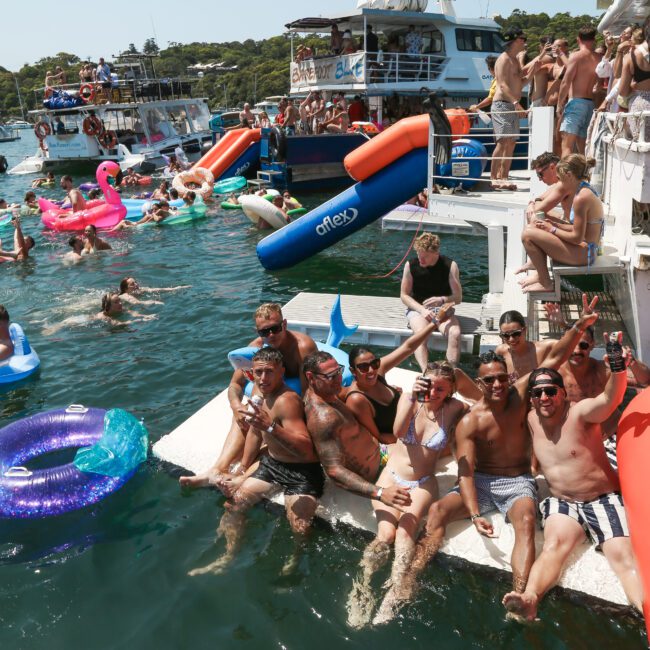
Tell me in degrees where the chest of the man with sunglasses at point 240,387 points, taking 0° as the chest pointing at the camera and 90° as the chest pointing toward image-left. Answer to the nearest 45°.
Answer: approximately 45°

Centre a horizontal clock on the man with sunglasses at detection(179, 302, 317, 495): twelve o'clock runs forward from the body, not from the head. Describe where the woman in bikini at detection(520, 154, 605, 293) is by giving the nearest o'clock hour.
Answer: The woman in bikini is roughly at 7 o'clock from the man with sunglasses.

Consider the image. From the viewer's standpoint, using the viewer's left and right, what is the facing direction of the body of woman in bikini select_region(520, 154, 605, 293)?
facing to the left of the viewer

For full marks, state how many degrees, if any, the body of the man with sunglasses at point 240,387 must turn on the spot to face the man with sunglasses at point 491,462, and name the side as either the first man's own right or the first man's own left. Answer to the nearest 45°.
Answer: approximately 90° to the first man's own left

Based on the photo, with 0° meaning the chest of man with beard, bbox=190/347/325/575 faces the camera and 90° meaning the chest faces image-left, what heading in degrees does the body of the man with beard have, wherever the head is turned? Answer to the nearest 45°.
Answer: approximately 45°
